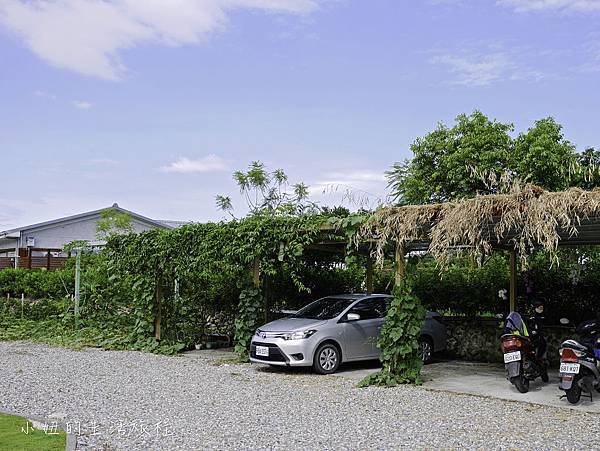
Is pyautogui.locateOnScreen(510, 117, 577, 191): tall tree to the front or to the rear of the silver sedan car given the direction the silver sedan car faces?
to the rear

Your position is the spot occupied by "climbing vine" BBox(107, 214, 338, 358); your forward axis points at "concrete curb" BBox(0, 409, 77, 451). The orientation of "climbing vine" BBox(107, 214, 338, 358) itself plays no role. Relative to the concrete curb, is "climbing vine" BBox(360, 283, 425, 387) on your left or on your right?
left

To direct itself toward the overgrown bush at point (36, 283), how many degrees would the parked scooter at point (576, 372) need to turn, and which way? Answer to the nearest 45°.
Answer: approximately 90° to its left

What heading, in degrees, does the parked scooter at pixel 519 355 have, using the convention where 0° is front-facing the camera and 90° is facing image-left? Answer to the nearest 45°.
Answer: approximately 225°

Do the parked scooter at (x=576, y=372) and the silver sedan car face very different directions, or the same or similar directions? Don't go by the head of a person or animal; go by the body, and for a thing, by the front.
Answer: very different directions

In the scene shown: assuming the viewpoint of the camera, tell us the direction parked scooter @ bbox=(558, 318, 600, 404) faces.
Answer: facing away from the viewer and to the right of the viewer

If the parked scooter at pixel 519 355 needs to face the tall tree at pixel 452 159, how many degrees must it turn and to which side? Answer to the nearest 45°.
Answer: approximately 45° to its left

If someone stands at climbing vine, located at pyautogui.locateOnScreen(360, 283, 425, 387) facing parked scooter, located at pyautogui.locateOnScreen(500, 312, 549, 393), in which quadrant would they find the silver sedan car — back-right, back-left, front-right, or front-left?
back-left
